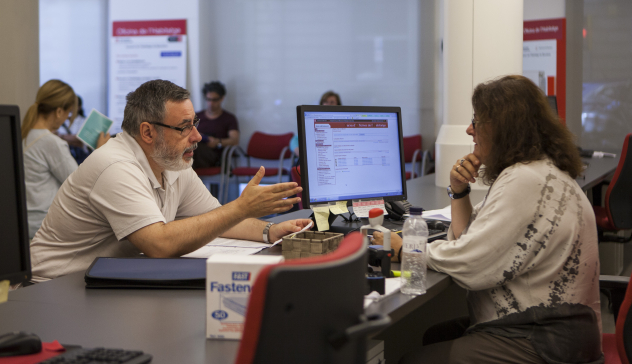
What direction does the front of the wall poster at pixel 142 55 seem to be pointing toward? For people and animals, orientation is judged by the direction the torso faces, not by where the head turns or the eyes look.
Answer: toward the camera

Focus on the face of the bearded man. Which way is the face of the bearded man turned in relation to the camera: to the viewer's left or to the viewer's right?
to the viewer's right

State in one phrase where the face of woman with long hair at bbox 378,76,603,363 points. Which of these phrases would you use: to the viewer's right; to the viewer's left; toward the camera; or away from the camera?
to the viewer's left

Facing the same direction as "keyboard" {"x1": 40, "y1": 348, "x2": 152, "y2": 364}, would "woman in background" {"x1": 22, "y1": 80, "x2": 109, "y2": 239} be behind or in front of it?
behind

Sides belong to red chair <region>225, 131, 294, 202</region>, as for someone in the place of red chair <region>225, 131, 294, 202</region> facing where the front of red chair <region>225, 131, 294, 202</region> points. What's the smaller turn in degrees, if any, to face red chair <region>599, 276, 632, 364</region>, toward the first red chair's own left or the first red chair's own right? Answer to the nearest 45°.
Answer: approximately 45° to the first red chair's own left

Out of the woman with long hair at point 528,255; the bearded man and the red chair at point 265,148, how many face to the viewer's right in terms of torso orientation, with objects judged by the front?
1

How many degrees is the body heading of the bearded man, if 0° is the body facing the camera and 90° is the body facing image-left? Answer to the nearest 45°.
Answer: approximately 270°

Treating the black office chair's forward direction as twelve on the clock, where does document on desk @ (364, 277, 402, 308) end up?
The document on desk is roughly at 2 o'clock from the black office chair.

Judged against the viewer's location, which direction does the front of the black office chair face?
facing away from the viewer and to the left of the viewer

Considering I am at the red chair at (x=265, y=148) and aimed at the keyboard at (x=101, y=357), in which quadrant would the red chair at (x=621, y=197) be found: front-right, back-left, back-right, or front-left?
front-left
